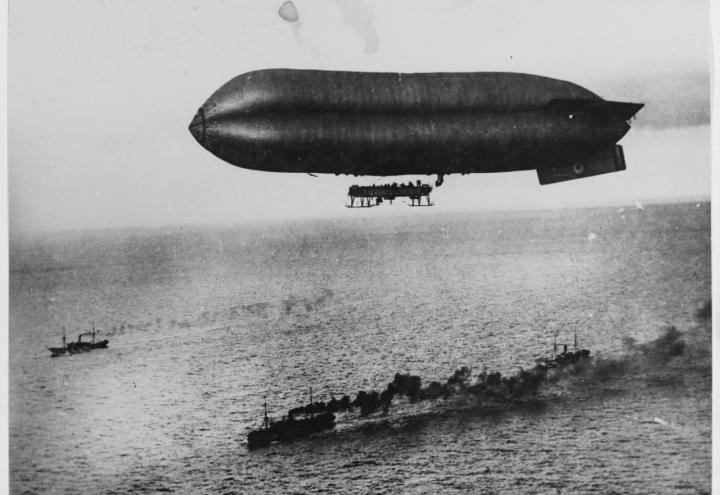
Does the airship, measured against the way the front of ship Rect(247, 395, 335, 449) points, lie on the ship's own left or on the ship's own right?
on the ship's own left

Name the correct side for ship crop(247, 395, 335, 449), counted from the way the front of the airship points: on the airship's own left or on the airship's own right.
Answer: on the airship's own right

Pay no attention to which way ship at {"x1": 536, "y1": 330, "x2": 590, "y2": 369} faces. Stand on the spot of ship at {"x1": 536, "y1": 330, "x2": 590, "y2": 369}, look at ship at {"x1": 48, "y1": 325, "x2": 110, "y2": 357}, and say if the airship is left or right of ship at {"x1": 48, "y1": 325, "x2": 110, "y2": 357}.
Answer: left

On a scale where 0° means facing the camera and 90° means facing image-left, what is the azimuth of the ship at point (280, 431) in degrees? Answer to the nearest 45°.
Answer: approximately 45°

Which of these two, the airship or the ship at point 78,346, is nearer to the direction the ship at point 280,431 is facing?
the ship

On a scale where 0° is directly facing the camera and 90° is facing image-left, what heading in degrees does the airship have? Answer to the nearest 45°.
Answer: approximately 90°
